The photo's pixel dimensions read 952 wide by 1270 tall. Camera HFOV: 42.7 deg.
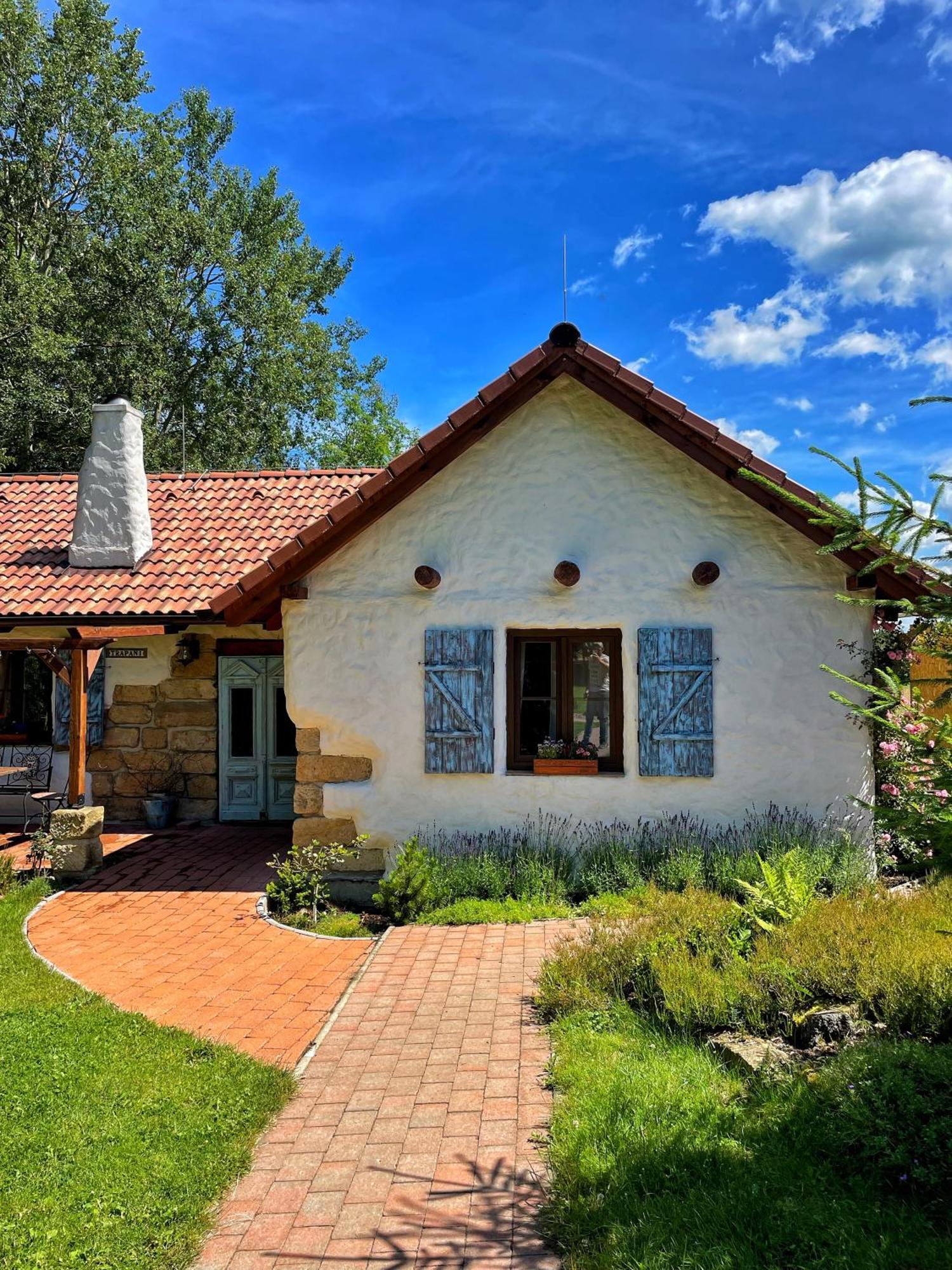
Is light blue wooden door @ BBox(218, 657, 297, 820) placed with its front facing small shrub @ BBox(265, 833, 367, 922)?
yes

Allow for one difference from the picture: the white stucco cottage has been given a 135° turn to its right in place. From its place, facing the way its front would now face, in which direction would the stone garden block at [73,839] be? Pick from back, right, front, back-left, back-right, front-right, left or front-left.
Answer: front-left

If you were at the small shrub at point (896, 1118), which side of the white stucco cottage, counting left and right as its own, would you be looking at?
front

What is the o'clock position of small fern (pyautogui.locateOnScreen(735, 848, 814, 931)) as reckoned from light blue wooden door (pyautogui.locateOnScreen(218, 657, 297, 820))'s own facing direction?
The small fern is roughly at 11 o'clock from the light blue wooden door.

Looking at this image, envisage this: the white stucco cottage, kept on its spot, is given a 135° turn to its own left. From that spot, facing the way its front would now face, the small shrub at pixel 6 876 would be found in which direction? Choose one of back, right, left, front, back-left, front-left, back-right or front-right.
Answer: back-left

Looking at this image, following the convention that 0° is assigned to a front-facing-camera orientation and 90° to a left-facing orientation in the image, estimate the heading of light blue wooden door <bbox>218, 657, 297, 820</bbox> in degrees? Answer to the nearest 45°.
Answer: approximately 0°

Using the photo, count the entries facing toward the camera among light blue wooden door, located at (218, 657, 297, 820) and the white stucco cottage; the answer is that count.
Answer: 2

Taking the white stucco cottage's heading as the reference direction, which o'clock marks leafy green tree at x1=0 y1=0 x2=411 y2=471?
The leafy green tree is roughly at 5 o'clock from the white stucco cottage.

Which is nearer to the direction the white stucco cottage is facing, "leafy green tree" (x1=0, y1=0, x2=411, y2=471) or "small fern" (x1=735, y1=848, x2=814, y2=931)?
the small fern

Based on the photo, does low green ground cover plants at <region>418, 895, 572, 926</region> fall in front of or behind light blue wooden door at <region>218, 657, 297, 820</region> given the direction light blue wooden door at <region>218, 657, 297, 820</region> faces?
in front

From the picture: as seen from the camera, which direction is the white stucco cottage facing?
toward the camera

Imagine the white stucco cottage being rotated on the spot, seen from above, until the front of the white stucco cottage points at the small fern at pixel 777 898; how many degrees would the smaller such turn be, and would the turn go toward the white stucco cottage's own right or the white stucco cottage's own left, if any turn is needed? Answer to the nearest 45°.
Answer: approximately 45° to the white stucco cottage's own left
